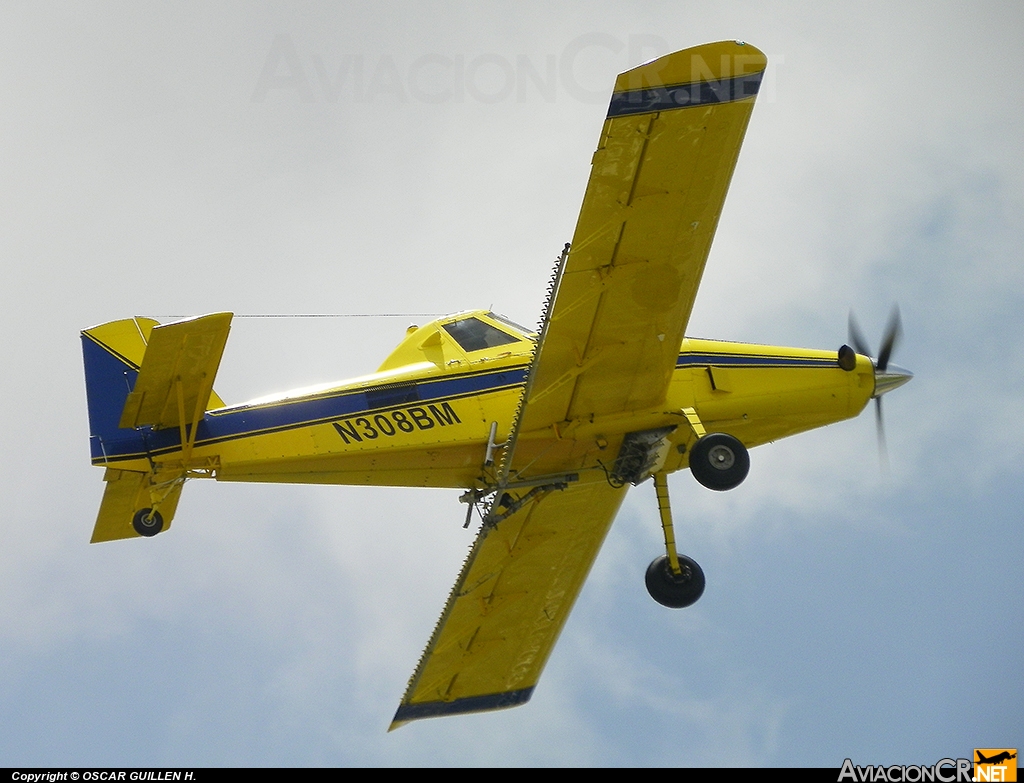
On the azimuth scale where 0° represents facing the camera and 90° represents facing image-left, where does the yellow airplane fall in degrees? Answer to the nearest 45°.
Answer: approximately 270°
